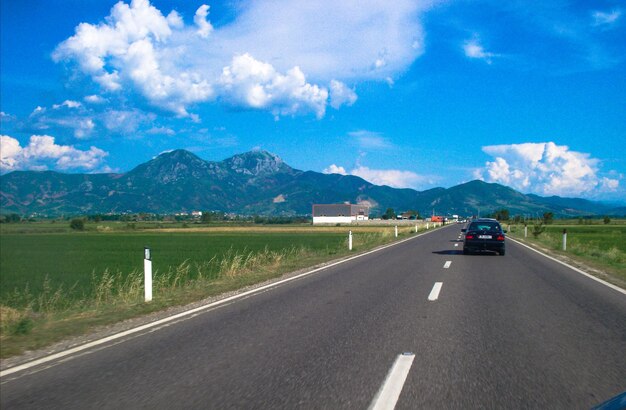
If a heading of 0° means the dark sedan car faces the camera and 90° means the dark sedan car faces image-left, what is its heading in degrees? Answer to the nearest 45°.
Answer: approximately 180°
